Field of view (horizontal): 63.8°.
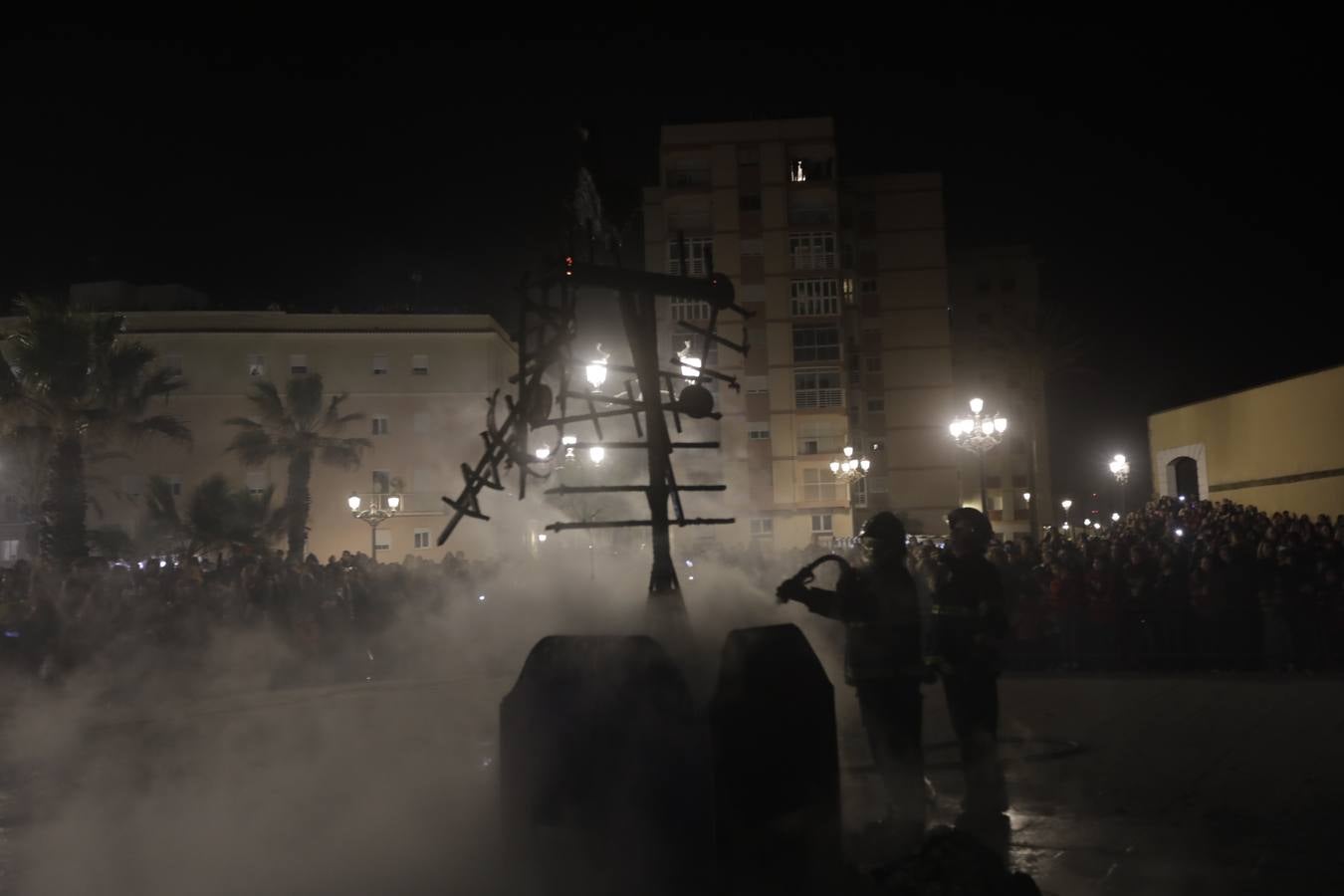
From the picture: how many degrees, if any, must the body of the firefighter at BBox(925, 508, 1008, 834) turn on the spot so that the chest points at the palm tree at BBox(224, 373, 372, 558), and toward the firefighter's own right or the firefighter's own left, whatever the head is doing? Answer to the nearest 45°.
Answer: approximately 90° to the firefighter's own right

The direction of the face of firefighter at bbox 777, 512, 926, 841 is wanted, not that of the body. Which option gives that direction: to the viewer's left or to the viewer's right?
to the viewer's left

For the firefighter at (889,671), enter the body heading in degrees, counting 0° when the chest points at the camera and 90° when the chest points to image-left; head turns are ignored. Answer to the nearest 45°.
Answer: approximately 90°

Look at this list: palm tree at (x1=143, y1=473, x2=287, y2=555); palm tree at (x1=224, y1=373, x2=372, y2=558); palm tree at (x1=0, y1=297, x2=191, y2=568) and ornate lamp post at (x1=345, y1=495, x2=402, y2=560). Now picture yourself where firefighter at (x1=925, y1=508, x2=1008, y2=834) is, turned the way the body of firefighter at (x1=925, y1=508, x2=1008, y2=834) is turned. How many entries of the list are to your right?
4

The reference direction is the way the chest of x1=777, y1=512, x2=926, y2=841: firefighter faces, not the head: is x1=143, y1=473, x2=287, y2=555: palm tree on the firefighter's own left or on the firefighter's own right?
on the firefighter's own right

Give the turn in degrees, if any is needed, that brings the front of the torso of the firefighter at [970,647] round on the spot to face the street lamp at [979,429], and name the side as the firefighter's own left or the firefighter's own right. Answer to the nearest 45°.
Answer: approximately 135° to the firefighter's own right

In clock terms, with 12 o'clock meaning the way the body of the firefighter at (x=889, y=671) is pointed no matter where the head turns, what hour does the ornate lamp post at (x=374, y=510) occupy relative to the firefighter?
The ornate lamp post is roughly at 2 o'clock from the firefighter.

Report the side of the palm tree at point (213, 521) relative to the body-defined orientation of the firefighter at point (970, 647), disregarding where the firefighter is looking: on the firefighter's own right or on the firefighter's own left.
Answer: on the firefighter's own right

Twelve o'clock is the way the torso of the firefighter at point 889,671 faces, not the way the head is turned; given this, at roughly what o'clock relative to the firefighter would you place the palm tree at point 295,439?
The palm tree is roughly at 2 o'clock from the firefighter.

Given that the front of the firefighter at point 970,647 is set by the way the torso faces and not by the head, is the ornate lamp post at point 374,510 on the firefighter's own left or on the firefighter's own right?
on the firefighter's own right
